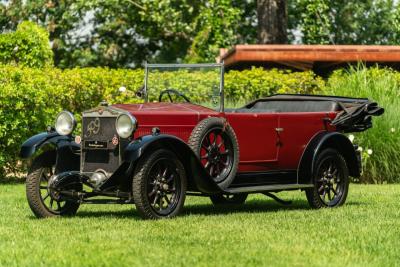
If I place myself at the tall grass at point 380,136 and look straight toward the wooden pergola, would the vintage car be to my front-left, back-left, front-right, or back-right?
back-left

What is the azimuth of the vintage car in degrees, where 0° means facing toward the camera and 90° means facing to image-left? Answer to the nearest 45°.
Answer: approximately 45°

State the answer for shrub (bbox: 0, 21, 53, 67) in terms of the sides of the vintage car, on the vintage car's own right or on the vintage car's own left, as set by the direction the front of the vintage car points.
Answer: on the vintage car's own right

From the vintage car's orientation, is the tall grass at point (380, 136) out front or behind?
behind

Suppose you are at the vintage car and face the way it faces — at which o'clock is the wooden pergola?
The wooden pergola is roughly at 5 o'clock from the vintage car.
